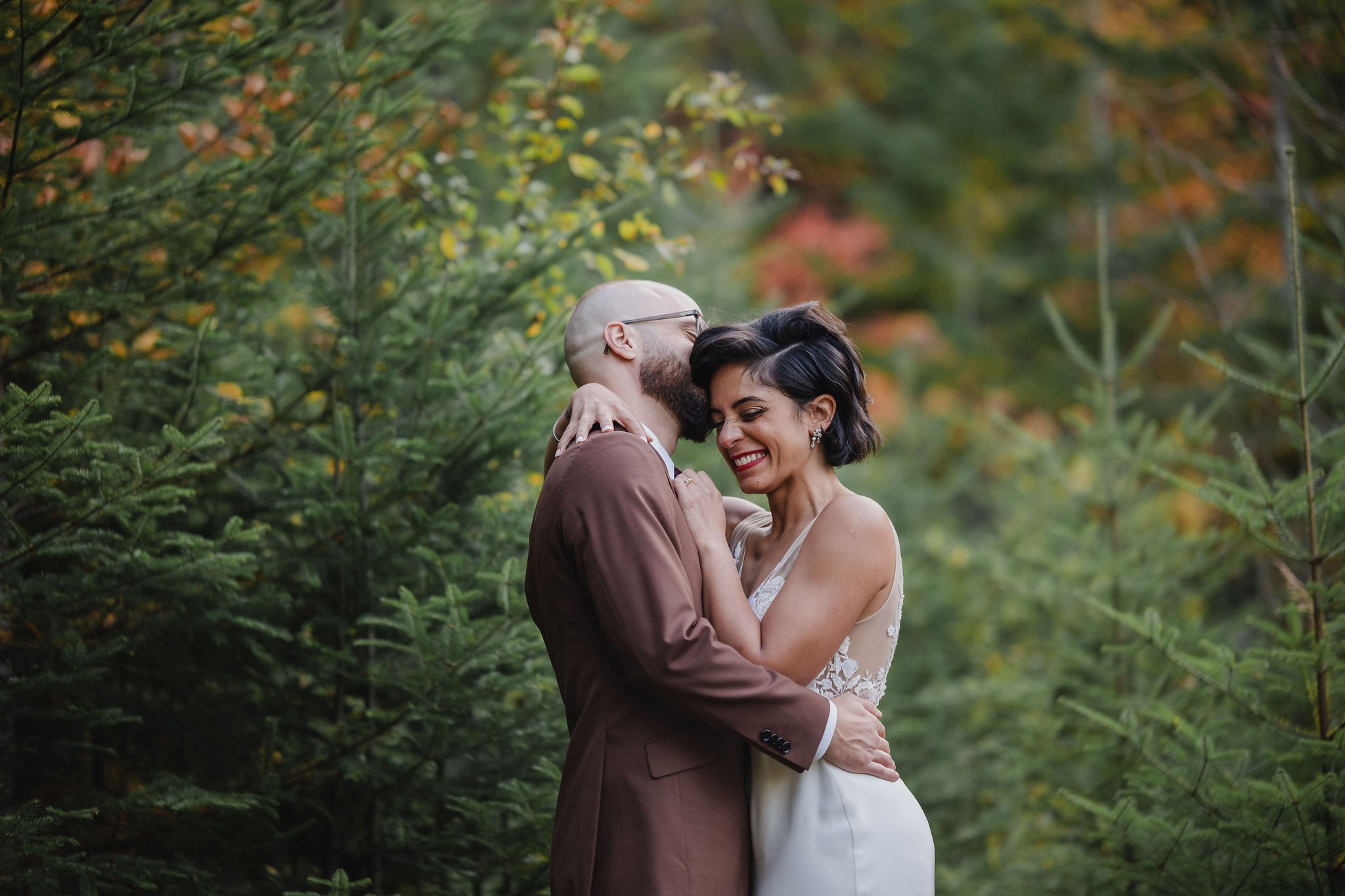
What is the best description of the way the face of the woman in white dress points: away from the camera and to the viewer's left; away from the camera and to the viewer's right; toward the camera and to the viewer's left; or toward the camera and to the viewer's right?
toward the camera and to the viewer's left

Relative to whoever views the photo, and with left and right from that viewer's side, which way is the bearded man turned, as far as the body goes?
facing to the right of the viewer
